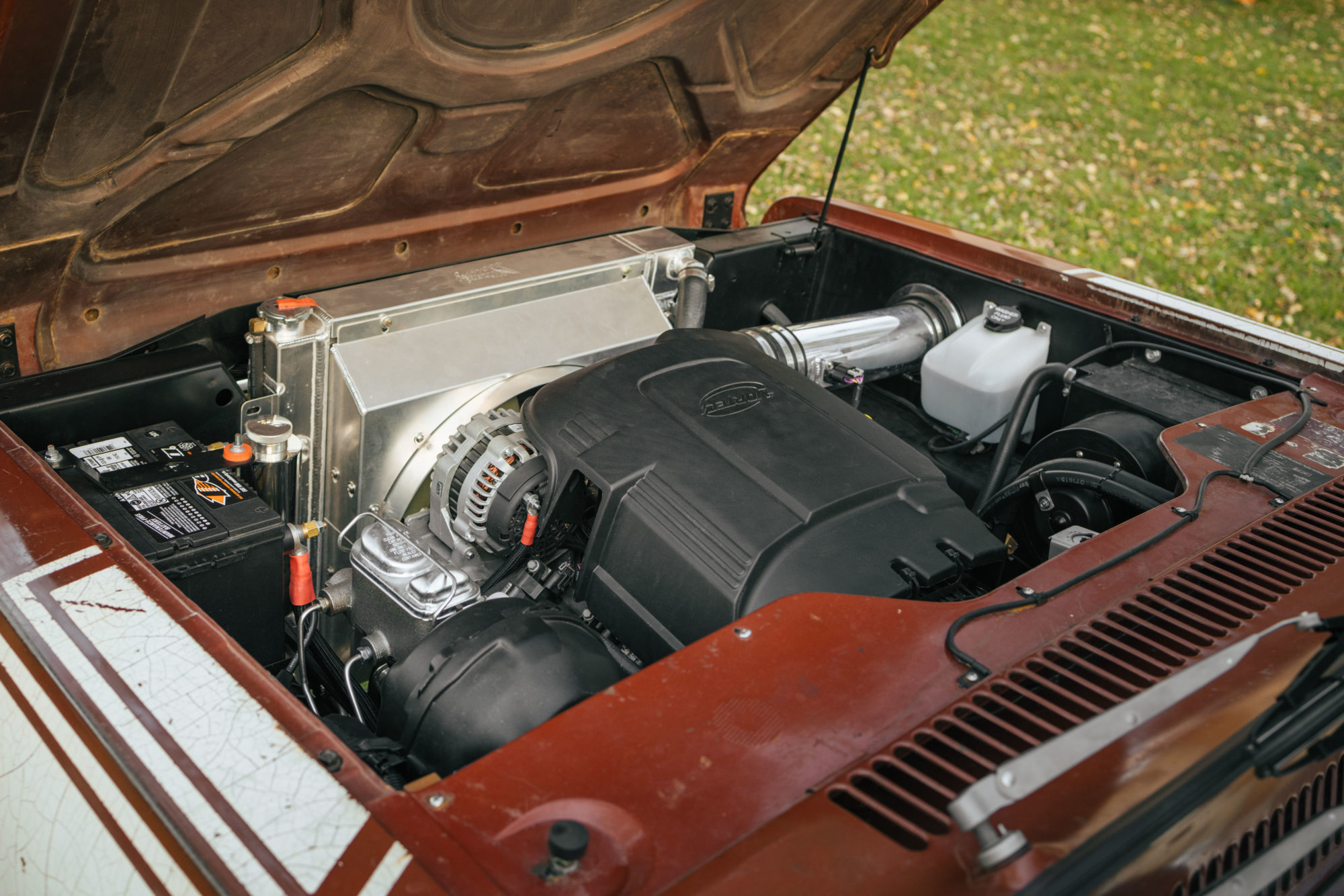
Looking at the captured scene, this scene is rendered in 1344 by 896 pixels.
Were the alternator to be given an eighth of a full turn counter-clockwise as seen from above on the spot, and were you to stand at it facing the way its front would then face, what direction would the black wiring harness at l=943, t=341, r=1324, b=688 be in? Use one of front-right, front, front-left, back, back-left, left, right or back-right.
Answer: back

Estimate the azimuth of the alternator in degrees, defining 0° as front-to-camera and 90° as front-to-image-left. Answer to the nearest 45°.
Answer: approximately 135°

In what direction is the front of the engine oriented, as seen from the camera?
facing away from the viewer and to the left of the viewer

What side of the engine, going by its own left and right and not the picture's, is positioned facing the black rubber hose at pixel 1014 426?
right

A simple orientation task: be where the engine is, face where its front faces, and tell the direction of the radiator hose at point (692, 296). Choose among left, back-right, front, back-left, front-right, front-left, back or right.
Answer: front-right

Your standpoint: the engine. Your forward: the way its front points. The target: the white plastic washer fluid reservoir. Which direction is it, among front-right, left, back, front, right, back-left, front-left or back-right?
right

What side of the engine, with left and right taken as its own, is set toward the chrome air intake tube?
right
